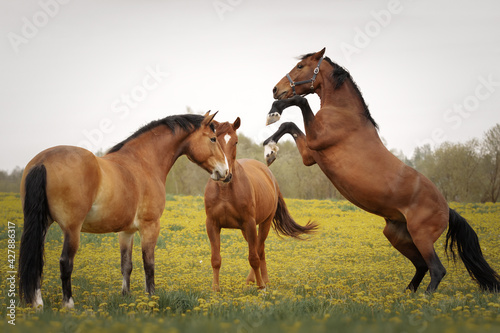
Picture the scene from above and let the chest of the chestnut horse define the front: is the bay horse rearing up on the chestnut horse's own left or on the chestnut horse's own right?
on the chestnut horse's own left

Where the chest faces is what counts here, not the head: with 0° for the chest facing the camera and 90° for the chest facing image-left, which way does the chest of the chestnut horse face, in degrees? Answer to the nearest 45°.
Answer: approximately 45°

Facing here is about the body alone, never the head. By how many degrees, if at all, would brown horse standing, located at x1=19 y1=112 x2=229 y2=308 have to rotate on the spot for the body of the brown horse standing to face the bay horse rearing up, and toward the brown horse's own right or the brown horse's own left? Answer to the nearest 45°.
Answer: approximately 45° to the brown horse's own right

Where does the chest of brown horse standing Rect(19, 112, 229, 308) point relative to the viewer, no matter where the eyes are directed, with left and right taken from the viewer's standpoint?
facing away from the viewer and to the right of the viewer

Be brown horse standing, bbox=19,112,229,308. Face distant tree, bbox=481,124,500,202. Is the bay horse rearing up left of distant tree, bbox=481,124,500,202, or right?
right

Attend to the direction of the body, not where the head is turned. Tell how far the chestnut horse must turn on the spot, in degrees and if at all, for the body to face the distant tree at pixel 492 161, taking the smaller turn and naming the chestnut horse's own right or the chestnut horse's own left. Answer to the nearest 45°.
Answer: approximately 180°

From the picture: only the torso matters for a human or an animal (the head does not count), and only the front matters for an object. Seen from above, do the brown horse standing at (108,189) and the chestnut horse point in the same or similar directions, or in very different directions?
very different directions
